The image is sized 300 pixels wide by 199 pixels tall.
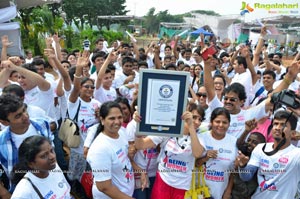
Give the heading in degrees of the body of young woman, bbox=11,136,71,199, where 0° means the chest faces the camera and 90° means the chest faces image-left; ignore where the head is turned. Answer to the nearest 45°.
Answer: approximately 315°

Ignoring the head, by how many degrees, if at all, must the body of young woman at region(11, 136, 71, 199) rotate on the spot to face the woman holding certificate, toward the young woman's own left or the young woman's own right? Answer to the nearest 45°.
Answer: approximately 45° to the young woman's own left

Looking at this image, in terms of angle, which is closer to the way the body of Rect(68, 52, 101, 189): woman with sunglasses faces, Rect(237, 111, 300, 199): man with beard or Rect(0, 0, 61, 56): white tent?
the man with beard

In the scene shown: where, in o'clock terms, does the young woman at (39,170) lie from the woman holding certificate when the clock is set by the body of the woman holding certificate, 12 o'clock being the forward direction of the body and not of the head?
The young woman is roughly at 2 o'clock from the woman holding certificate.

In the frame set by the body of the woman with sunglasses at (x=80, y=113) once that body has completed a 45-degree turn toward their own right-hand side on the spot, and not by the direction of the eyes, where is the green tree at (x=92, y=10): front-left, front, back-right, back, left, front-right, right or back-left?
back

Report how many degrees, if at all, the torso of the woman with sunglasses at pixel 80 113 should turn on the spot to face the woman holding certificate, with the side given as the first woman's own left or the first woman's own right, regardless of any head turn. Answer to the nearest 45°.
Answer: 0° — they already face them

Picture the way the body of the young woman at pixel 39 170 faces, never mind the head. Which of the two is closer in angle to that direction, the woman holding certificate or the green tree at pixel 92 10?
the woman holding certificate

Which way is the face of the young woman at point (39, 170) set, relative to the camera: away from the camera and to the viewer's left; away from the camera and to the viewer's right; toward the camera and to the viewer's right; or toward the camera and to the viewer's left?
toward the camera and to the viewer's right

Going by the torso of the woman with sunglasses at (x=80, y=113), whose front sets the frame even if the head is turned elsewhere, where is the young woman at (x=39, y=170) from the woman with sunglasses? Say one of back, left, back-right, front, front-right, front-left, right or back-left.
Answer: front-right

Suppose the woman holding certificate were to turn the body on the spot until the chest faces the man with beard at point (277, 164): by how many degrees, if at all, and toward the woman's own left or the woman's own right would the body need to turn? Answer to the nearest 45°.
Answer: approximately 90° to the woman's own left

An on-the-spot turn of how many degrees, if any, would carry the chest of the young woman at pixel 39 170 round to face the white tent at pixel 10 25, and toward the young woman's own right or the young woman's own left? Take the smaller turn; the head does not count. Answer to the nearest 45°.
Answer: approximately 135° to the young woman's own left
